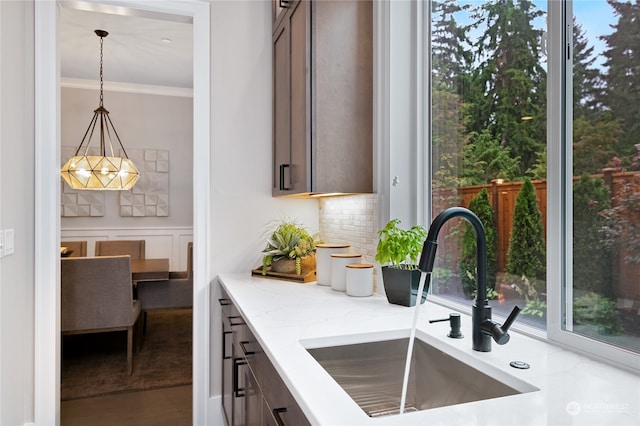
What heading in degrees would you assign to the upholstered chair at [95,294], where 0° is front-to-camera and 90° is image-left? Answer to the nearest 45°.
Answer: approximately 180°

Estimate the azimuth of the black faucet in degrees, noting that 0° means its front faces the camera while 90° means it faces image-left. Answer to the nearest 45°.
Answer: approximately 45°

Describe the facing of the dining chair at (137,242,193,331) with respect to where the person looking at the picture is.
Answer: facing to the left of the viewer

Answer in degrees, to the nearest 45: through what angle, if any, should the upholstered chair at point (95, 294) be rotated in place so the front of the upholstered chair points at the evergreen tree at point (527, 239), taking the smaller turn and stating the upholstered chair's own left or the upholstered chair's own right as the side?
approximately 135° to the upholstered chair's own right

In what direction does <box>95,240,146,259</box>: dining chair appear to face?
toward the camera

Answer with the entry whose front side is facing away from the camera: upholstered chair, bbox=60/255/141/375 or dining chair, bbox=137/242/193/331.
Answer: the upholstered chair

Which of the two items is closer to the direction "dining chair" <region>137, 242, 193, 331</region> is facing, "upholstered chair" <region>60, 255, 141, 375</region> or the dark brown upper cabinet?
the upholstered chair

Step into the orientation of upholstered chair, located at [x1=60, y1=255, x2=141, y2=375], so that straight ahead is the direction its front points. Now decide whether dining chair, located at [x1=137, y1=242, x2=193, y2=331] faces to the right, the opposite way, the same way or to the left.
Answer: to the left

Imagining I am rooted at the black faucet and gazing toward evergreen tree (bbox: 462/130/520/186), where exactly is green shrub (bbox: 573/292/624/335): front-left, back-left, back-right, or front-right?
front-right

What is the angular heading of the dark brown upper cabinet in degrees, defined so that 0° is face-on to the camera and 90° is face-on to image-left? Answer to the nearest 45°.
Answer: approximately 90°
